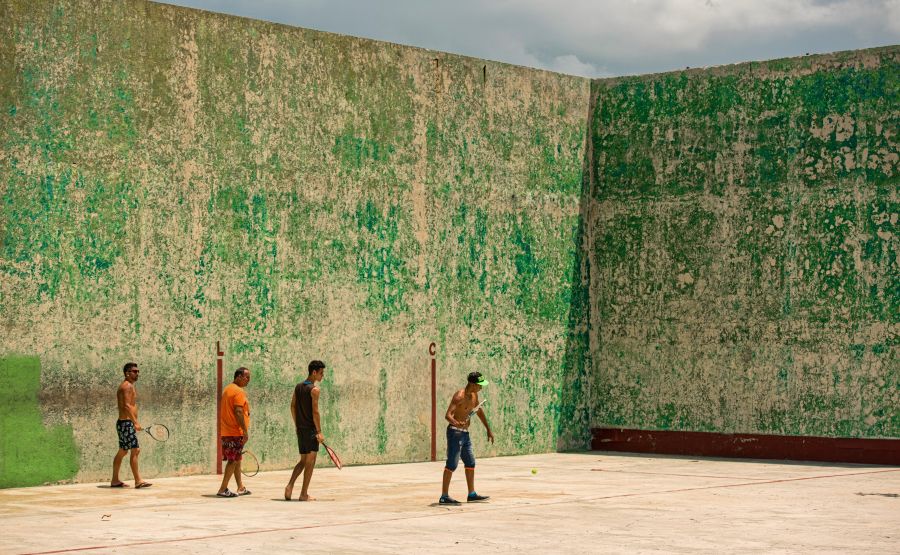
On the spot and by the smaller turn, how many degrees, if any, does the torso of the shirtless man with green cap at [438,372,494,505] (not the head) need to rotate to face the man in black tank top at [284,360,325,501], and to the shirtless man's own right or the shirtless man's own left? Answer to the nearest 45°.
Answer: approximately 135° to the shirtless man's own right

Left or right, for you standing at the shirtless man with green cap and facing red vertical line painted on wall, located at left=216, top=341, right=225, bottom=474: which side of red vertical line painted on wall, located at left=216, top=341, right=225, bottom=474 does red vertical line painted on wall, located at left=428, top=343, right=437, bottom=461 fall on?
right

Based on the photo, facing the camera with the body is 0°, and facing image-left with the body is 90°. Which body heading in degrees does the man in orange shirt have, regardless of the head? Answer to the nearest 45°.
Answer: approximately 270°

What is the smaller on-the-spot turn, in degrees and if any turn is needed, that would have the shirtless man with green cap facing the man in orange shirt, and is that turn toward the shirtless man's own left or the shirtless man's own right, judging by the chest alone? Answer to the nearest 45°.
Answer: approximately 135° to the shirtless man's own right

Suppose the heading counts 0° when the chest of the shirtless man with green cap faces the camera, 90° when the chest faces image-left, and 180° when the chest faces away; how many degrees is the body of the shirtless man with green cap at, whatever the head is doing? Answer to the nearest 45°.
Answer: approximately 315°

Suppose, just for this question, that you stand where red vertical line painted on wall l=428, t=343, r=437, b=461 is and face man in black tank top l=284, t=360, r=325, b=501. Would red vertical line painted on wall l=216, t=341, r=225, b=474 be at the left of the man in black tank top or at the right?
right
